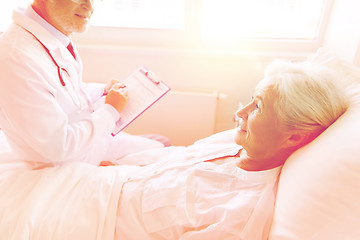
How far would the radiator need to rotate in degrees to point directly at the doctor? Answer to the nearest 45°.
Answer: approximately 45° to its right

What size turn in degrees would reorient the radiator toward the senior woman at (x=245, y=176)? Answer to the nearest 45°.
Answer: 0° — it already faces them

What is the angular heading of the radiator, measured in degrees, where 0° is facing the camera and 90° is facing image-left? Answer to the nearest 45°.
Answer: approximately 0°

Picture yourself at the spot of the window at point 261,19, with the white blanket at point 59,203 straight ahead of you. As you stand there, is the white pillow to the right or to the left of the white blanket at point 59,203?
left
